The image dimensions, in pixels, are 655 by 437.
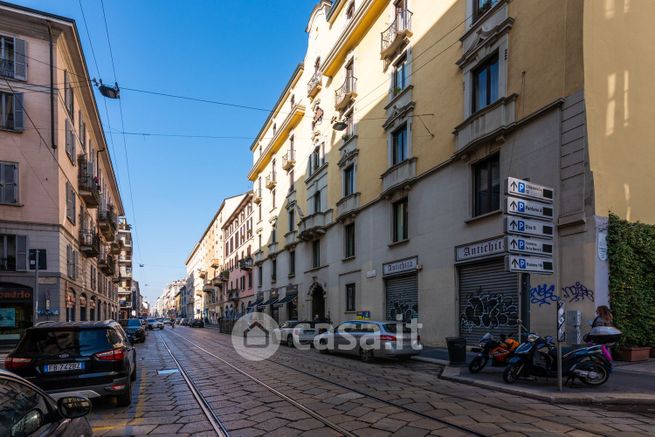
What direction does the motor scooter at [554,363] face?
to the viewer's left

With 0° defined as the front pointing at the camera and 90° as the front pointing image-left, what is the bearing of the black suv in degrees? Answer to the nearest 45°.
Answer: approximately 180°

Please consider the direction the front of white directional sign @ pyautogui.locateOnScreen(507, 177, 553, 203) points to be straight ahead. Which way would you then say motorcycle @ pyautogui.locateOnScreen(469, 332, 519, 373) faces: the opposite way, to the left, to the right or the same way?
to the right

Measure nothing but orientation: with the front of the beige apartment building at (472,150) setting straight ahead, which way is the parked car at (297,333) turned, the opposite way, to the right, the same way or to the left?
to the right
